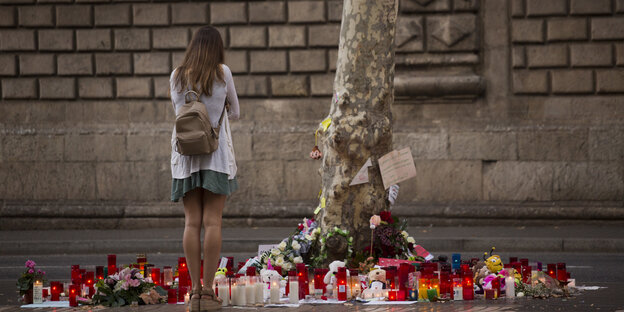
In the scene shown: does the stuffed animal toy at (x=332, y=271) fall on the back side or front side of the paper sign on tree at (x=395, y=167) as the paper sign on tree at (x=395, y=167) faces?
on the front side

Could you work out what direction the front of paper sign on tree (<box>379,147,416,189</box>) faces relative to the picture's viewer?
facing the viewer

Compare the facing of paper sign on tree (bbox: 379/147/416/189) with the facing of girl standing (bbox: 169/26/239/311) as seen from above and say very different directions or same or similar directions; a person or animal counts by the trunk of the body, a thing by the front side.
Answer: very different directions

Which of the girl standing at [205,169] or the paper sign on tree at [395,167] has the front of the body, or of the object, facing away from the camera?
the girl standing

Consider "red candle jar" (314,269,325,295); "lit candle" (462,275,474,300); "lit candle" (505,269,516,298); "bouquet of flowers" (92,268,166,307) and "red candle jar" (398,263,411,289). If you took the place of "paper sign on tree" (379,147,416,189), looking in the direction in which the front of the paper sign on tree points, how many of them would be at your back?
0

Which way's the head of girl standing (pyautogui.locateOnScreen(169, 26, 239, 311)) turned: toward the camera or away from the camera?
away from the camera

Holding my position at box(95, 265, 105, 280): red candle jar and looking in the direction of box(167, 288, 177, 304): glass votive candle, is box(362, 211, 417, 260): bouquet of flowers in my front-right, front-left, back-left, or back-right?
front-left

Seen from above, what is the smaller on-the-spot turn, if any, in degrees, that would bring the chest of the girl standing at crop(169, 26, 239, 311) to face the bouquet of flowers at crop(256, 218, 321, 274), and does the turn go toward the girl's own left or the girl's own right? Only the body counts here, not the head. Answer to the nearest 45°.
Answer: approximately 45° to the girl's own right

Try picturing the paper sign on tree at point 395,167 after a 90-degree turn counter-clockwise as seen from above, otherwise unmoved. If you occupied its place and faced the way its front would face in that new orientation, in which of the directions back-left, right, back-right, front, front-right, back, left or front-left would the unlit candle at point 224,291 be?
back-right

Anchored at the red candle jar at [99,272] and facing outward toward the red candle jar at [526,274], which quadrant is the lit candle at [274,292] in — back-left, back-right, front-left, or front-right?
front-right

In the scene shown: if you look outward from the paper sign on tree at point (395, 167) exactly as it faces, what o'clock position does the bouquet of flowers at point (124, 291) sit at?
The bouquet of flowers is roughly at 2 o'clock from the paper sign on tree.

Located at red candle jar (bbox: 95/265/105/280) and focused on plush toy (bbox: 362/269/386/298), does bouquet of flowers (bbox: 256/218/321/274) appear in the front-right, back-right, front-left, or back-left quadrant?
front-left

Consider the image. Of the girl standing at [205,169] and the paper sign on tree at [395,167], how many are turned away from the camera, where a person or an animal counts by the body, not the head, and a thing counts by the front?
1

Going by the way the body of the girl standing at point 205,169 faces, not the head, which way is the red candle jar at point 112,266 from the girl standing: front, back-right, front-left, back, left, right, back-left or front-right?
front-left

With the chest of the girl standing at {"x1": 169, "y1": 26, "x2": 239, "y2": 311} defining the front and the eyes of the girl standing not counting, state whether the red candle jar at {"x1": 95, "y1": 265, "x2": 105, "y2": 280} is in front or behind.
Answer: in front

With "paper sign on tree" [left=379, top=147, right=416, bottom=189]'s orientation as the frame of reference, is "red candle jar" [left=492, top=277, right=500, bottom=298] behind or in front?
in front

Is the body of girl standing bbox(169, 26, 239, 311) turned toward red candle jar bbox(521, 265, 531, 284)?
no

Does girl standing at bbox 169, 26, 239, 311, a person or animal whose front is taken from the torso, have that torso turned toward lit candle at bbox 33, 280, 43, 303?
no

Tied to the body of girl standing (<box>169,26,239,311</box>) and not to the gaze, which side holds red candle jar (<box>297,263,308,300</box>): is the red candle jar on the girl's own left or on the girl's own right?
on the girl's own right

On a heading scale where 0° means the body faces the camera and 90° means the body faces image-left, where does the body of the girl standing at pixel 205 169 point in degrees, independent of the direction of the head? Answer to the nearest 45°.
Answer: approximately 180°
